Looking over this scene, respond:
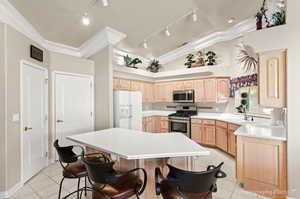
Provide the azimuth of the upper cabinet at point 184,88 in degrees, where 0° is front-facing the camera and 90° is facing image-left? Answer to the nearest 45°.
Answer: approximately 0°

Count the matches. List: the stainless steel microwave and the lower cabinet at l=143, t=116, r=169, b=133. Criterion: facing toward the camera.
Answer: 2
